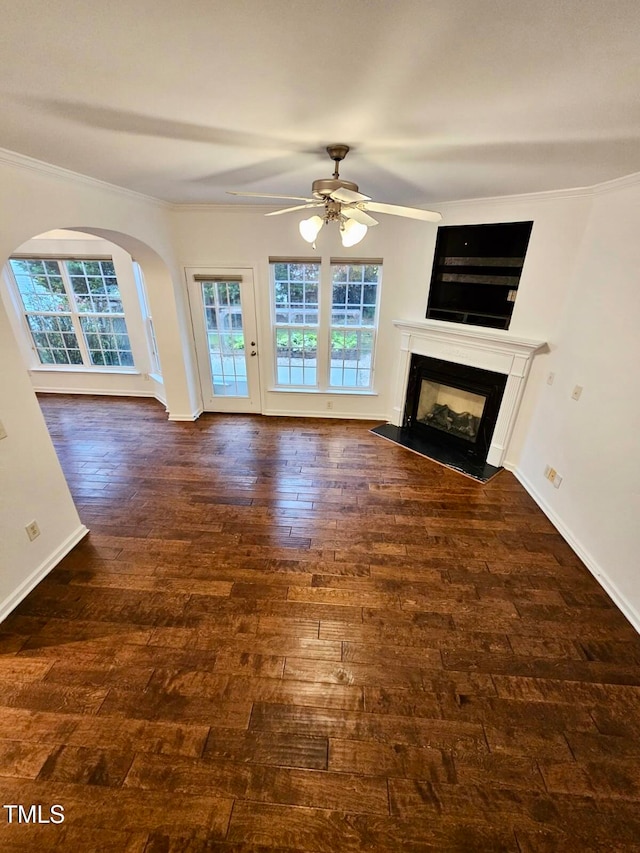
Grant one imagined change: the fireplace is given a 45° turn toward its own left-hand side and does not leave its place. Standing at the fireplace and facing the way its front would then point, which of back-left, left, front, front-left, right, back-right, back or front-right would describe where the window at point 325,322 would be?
right

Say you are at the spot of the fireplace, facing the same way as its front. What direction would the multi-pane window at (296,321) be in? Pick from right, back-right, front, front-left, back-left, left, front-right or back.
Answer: front-right

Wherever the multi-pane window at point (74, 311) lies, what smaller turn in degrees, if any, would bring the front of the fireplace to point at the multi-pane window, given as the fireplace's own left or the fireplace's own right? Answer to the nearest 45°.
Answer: approximately 45° to the fireplace's own right

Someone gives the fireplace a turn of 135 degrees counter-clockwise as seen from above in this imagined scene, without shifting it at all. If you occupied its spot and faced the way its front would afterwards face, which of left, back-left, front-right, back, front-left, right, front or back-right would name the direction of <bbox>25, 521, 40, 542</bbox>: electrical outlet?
back-right

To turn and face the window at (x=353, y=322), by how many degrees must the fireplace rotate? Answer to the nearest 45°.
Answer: approximately 45° to its right

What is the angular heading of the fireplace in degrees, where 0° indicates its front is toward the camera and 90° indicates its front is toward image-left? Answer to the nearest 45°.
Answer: approximately 45°
